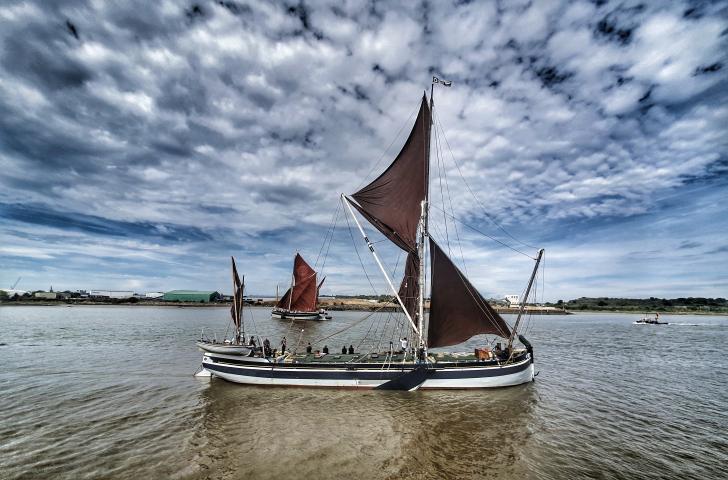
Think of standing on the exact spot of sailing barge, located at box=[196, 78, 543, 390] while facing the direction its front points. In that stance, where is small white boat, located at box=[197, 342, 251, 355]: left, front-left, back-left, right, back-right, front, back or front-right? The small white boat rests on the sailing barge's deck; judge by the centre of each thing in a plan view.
back

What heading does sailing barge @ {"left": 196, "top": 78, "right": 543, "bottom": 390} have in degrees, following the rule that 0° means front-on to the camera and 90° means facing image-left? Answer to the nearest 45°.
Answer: approximately 270°
